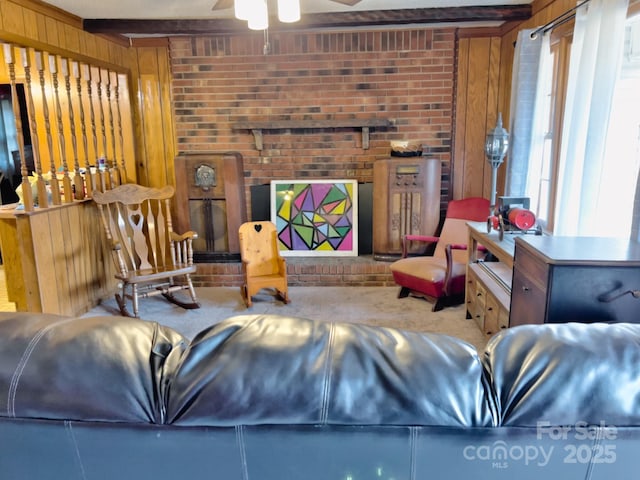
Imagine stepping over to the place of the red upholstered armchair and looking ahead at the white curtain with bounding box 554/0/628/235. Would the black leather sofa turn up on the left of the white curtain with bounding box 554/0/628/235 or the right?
right

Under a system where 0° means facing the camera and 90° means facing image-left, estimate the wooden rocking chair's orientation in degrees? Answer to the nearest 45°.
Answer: approximately 315°

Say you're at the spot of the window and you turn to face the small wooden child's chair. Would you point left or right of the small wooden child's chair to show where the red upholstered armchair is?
right

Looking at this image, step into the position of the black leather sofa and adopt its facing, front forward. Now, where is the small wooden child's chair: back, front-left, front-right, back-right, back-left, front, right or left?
front

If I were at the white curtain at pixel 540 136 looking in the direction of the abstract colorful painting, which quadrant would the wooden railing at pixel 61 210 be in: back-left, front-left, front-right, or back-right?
front-left

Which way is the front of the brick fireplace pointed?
toward the camera

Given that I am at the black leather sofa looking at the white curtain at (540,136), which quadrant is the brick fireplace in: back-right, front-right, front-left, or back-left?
front-left

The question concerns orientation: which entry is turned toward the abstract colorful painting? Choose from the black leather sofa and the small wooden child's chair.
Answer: the black leather sofa

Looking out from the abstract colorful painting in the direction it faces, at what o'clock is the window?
The window is roughly at 11 o'clock from the abstract colorful painting.

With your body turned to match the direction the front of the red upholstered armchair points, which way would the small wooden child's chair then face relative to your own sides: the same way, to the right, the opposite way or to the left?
to the left

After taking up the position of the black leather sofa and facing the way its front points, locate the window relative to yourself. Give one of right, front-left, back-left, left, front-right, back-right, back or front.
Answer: front-right

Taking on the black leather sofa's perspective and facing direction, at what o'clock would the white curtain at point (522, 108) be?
The white curtain is roughly at 1 o'clock from the black leather sofa.

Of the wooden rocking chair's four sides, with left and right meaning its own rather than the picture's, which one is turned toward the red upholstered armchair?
front

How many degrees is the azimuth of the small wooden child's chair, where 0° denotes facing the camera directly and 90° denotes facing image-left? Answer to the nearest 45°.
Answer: approximately 315°

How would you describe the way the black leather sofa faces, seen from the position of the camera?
facing away from the viewer
